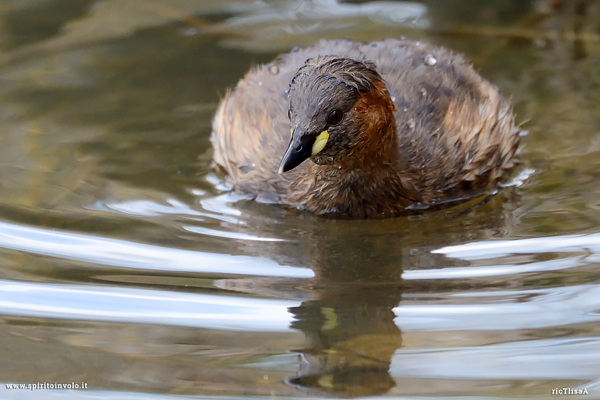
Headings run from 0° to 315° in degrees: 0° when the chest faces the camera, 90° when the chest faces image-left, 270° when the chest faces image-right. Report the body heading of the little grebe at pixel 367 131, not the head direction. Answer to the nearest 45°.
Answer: approximately 0°
